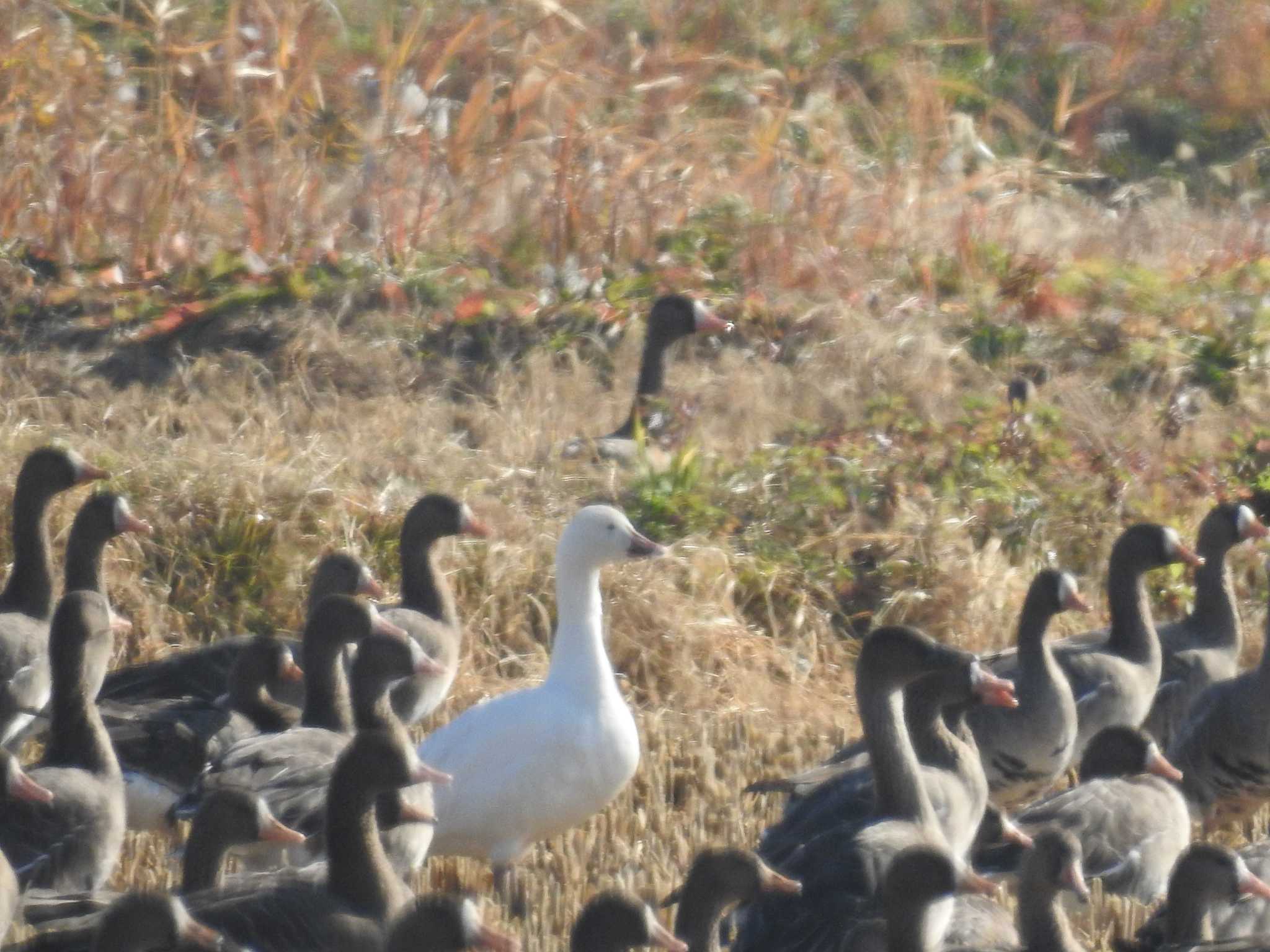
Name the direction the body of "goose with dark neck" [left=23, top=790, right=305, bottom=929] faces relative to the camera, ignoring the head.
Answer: to the viewer's right

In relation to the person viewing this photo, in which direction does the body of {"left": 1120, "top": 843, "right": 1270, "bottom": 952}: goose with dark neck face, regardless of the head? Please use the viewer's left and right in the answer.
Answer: facing to the right of the viewer

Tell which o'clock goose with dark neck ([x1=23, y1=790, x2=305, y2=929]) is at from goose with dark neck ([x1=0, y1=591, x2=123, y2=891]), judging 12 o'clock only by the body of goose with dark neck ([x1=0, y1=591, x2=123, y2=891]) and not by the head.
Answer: goose with dark neck ([x1=23, y1=790, x2=305, y2=929]) is roughly at 2 o'clock from goose with dark neck ([x1=0, y1=591, x2=123, y2=891]).

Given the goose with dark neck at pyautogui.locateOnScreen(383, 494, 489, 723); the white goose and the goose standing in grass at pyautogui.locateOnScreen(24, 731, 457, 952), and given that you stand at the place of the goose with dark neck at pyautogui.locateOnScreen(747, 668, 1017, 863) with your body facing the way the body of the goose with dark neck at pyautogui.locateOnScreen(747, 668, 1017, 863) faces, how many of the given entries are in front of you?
0

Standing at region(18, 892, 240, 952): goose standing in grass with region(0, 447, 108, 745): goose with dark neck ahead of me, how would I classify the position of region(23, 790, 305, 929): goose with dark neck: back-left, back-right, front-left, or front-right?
front-right

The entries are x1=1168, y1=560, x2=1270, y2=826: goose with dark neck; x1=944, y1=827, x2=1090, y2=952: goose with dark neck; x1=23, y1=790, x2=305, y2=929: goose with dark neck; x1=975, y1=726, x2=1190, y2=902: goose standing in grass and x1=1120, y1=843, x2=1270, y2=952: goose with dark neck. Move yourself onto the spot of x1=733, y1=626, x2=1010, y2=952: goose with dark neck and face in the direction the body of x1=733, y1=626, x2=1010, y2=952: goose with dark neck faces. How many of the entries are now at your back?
1

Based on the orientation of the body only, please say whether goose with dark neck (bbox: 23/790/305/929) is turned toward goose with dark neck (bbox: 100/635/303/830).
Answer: no

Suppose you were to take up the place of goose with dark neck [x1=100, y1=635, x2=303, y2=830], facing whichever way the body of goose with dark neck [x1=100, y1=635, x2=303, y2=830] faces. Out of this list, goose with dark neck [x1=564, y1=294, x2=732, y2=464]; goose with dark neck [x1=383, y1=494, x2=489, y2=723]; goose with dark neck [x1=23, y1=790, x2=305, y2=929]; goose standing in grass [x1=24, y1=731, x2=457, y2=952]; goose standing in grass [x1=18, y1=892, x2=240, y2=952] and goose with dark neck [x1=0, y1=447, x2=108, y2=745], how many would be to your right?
3

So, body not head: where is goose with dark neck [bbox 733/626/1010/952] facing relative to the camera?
to the viewer's right

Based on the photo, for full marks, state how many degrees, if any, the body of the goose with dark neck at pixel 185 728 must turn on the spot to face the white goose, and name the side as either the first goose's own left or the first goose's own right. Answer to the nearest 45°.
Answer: approximately 45° to the first goose's own right

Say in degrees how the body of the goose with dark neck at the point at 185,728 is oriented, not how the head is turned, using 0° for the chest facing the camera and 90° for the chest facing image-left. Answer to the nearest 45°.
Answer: approximately 270°

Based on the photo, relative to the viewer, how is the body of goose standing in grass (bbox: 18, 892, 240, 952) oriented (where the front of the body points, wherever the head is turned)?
to the viewer's right

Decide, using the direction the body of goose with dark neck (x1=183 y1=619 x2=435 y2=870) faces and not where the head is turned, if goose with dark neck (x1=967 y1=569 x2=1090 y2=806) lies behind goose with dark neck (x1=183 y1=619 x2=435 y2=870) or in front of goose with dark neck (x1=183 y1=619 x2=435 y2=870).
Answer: in front

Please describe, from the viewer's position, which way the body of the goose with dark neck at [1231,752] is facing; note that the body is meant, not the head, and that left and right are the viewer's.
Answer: facing to the right of the viewer

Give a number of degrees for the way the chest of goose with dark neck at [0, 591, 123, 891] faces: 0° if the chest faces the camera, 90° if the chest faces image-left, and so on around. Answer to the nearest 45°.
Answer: approximately 270°

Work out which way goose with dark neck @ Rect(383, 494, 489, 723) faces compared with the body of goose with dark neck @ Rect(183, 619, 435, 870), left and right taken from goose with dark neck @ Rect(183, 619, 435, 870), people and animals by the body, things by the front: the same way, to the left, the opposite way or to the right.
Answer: the same way

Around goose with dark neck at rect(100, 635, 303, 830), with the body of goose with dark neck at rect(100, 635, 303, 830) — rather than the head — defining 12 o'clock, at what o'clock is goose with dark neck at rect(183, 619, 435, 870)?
goose with dark neck at rect(183, 619, 435, 870) is roughly at 2 o'clock from goose with dark neck at rect(100, 635, 303, 830).

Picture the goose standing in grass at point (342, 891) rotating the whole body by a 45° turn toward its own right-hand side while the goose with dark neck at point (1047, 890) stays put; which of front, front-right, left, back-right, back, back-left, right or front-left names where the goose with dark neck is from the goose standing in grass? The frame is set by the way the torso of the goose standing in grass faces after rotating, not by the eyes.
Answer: front-left

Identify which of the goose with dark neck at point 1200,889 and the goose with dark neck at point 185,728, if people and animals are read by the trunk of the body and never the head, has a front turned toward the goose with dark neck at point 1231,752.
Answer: the goose with dark neck at point 185,728

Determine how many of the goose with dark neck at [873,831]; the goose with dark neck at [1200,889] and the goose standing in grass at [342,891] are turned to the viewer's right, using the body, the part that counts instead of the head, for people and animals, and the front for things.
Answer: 3

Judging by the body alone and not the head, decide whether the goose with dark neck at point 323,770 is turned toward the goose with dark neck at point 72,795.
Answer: no
